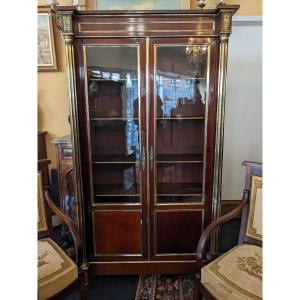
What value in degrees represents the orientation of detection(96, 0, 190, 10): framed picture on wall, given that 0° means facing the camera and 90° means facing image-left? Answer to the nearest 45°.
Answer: approximately 0°

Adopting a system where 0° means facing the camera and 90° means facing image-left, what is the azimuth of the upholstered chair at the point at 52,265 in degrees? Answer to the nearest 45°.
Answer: approximately 315°

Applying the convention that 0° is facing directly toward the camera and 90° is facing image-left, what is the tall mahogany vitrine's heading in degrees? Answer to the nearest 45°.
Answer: approximately 0°

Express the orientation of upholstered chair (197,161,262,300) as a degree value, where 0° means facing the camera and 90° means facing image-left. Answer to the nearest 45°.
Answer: approximately 45°

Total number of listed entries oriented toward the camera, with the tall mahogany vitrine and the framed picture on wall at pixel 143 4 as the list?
2
